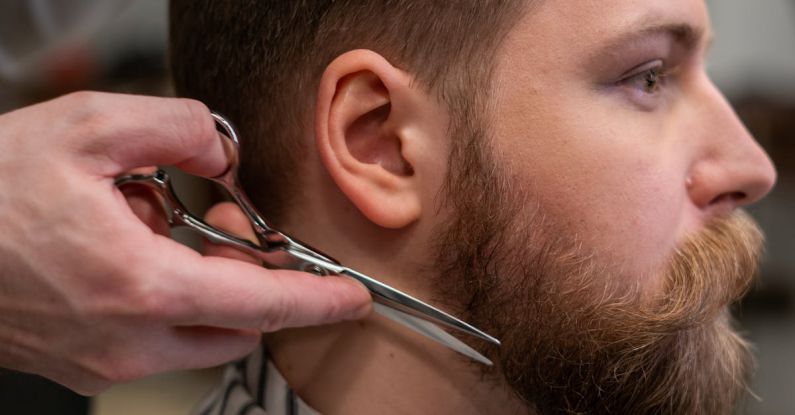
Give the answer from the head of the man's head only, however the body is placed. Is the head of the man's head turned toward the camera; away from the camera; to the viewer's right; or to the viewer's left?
to the viewer's right
